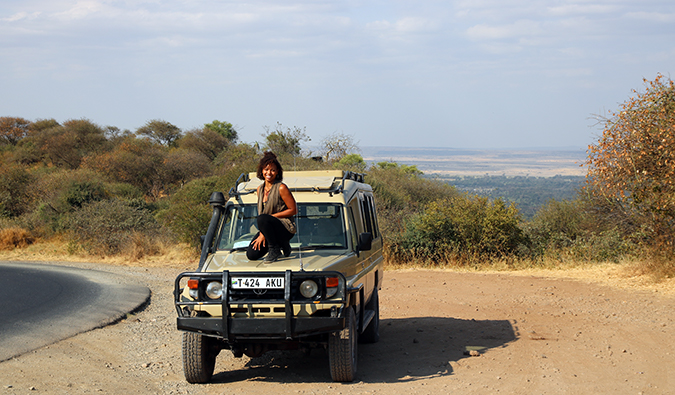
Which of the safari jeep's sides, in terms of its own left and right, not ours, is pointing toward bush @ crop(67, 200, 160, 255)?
back

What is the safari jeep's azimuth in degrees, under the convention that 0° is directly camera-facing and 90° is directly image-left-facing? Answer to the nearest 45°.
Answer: approximately 0°

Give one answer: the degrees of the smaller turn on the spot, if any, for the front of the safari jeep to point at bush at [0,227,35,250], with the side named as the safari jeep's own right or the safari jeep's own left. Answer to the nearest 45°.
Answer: approximately 135° to the safari jeep's own right

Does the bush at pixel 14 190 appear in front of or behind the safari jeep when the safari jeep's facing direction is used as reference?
behind

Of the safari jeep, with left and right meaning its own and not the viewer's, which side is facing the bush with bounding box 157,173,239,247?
back
